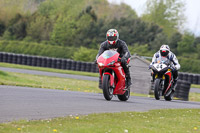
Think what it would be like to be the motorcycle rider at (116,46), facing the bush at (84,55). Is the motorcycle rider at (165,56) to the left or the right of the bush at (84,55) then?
right

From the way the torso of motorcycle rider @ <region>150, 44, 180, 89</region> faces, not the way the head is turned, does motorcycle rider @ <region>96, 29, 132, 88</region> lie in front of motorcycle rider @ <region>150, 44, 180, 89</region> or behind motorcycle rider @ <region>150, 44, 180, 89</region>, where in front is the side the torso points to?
in front

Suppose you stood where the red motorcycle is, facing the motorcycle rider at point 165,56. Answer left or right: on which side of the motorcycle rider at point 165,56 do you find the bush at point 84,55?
left

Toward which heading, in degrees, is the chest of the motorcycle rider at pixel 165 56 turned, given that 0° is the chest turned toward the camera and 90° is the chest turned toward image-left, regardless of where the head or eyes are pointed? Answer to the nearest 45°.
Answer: approximately 0°

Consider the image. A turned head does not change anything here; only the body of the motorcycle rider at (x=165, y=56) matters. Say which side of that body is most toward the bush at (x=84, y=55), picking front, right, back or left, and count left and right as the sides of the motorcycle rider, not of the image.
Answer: back

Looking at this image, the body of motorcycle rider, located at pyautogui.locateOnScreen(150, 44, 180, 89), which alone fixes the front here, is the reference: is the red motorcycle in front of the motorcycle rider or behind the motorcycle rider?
in front

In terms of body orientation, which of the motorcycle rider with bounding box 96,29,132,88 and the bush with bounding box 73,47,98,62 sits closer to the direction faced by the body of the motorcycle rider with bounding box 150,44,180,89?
the motorcycle rider
